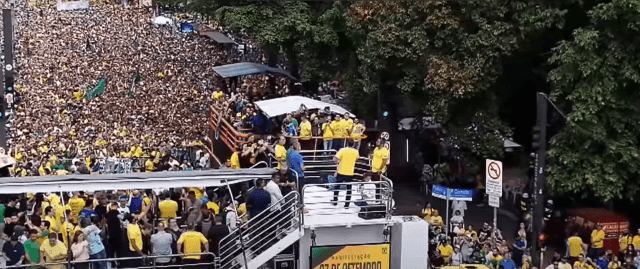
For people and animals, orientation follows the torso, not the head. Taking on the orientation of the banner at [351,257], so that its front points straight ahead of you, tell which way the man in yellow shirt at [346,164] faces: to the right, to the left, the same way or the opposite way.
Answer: the opposite way

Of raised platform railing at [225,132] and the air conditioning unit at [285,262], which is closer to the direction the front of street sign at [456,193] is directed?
the air conditioning unit

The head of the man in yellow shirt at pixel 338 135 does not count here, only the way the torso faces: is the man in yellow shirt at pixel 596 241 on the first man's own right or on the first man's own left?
on the first man's own left

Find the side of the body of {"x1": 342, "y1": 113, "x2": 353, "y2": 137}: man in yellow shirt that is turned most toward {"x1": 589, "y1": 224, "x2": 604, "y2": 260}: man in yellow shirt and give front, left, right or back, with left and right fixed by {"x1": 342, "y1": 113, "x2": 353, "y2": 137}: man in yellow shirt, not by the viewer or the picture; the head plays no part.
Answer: left

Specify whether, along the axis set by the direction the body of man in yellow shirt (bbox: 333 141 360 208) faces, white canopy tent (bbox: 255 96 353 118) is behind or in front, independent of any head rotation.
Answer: in front
